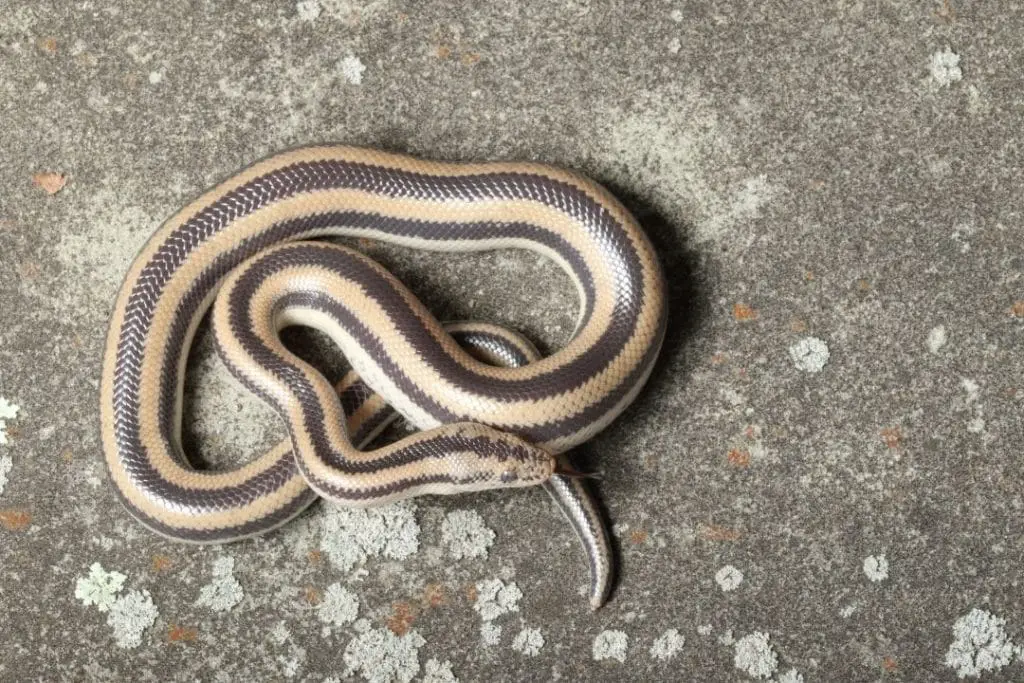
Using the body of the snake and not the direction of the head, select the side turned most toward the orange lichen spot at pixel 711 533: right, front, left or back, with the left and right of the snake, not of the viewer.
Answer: front

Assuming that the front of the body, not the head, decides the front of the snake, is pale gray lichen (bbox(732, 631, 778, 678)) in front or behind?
in front

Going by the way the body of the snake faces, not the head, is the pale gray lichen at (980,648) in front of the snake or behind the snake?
in front

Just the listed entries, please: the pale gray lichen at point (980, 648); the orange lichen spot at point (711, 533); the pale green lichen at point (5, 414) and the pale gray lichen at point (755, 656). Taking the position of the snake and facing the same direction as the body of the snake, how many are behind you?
1

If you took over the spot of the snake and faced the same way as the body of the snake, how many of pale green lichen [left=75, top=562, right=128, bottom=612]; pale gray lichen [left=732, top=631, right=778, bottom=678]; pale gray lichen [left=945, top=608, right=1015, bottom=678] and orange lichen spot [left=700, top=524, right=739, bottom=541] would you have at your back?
1

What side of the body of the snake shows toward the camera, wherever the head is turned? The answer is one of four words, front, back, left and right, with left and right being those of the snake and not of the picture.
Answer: right

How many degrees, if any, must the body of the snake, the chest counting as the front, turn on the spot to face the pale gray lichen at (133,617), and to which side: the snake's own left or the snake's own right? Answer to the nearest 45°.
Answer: approximately 180°
